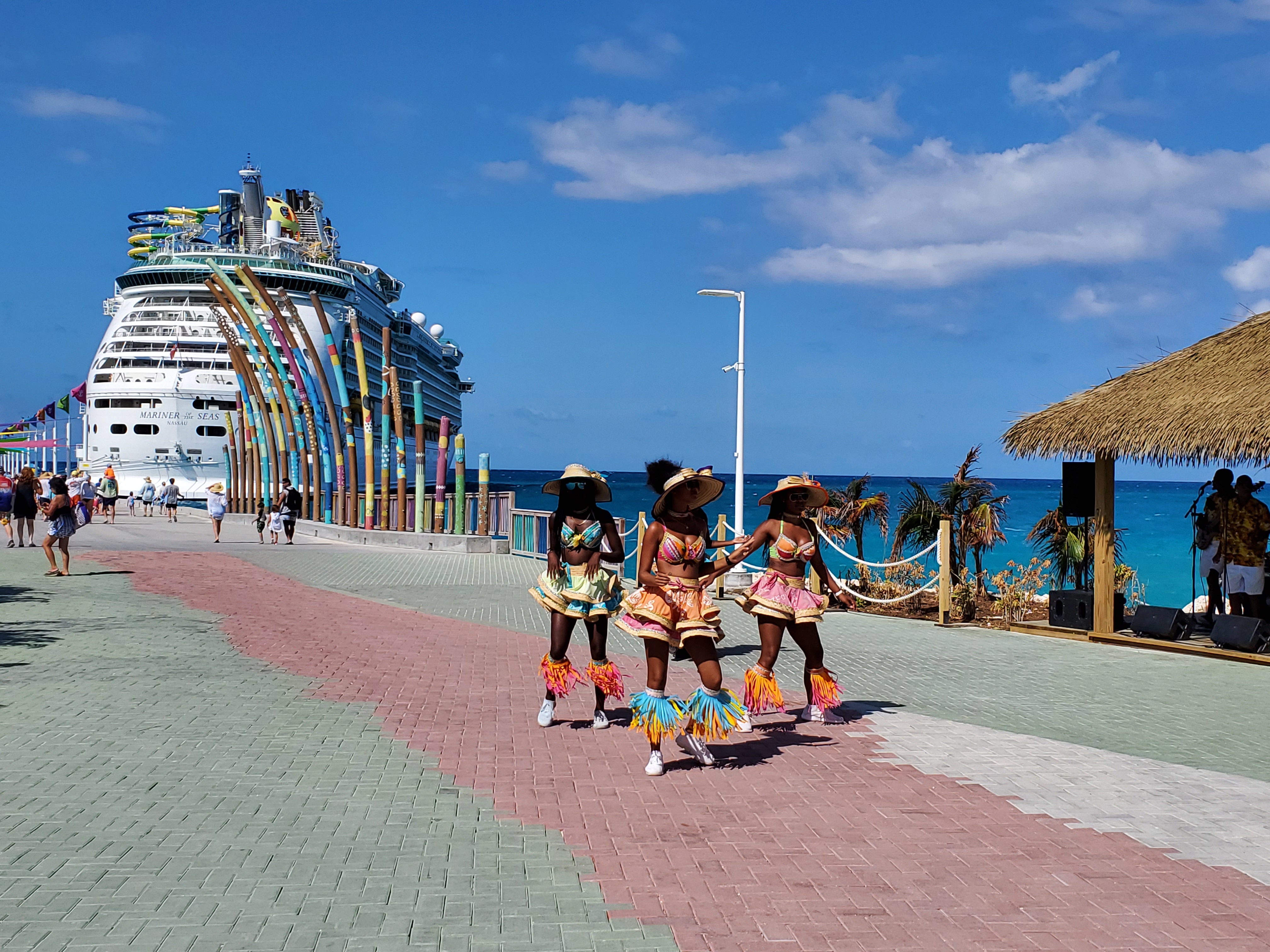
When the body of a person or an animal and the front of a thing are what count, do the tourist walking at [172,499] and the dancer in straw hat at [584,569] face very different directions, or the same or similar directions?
very different directions

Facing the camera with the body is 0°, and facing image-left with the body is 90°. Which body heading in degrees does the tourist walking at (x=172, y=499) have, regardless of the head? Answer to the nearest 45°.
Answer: approximately 180°

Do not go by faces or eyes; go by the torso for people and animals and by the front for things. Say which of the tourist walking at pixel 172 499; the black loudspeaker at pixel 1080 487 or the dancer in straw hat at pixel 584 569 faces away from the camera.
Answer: the tourist walking

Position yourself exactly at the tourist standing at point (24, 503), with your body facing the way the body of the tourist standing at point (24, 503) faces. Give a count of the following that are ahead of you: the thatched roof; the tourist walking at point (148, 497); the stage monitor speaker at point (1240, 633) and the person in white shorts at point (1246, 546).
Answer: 1

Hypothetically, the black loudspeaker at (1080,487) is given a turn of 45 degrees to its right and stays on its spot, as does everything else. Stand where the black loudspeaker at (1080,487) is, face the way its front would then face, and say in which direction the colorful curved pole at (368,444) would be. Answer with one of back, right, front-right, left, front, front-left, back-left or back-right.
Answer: front-right

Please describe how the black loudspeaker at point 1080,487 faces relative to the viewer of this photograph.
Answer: facing the viewer and to the left of the viewer

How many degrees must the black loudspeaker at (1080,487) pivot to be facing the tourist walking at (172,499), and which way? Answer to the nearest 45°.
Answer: approximately 90° to its right

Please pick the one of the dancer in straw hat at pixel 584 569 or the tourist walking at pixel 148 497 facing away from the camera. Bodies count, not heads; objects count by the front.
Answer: the tourist walking

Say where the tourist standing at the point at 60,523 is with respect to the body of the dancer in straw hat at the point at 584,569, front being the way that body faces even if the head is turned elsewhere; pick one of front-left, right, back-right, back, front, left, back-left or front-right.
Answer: back-right

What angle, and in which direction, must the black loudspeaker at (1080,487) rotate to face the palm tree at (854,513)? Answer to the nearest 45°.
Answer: approximately 90° to its right

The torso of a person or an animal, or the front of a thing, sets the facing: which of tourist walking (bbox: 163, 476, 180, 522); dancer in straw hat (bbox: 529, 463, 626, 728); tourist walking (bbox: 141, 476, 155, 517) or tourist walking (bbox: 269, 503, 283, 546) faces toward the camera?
the dancer in straw hat

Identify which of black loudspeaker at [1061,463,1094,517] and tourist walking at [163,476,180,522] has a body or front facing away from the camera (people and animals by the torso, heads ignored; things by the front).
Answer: the tourist walking

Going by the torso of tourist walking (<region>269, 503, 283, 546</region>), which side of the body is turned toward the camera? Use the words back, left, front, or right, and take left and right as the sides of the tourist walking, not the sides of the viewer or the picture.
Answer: back

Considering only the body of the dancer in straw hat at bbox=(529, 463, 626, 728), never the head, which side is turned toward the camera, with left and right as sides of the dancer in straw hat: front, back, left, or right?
front
